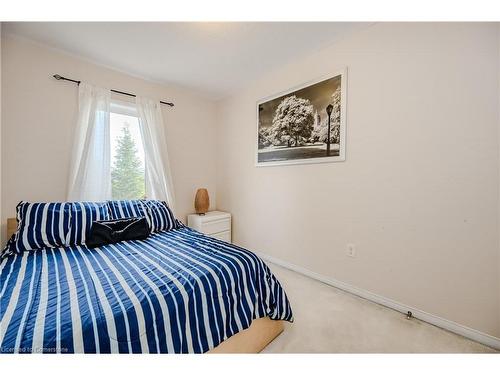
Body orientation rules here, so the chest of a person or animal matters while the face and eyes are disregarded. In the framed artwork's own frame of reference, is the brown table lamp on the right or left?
on its right

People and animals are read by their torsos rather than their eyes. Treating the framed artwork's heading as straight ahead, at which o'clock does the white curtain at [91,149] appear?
The white curtain is roughly at 1 o'clock from the framed artwork.

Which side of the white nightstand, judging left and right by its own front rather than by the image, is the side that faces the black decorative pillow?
right

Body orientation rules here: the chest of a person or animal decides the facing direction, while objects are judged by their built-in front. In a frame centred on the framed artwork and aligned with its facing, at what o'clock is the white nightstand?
The white nightstand is roughly at 2 o'clock from the framed artwork.

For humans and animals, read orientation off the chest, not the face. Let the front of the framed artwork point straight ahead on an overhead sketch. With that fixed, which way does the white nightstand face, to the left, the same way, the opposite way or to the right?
to the left

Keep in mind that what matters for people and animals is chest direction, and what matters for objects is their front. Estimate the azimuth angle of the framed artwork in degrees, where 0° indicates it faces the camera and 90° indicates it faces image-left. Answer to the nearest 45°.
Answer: approximately 45°

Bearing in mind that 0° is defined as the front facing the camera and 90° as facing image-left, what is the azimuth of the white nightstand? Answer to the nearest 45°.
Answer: approximately 315°

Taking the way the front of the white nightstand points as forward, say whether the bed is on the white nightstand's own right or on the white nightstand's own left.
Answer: on the white nightstand's own right

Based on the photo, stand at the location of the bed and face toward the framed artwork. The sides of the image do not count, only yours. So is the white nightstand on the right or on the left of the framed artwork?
left
